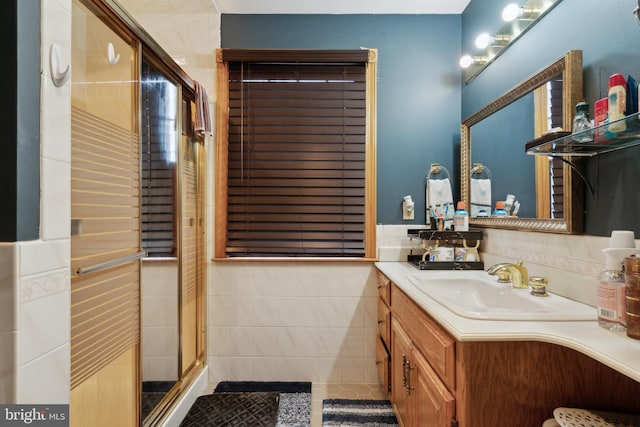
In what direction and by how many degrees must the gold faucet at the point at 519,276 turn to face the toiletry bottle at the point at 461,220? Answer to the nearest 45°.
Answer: approximately 45° to its right

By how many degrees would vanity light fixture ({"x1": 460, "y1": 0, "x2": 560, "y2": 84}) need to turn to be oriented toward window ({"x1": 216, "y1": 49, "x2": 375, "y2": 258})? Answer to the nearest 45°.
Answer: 0° — it already faces it

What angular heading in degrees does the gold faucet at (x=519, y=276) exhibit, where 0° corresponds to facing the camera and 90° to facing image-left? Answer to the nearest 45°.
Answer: approximately 90°

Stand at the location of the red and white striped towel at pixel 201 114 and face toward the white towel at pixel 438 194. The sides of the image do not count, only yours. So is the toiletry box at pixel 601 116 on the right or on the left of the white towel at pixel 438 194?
right

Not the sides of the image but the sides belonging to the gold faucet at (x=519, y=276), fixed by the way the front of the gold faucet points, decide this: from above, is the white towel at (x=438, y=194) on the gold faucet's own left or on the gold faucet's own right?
on the gold faucet's own right

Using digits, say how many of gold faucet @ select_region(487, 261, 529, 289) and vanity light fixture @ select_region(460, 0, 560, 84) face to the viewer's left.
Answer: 2

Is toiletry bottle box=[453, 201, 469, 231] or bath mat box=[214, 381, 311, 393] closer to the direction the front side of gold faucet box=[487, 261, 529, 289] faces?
the bath mat

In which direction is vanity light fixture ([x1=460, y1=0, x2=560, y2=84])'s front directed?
to the viewer's left
